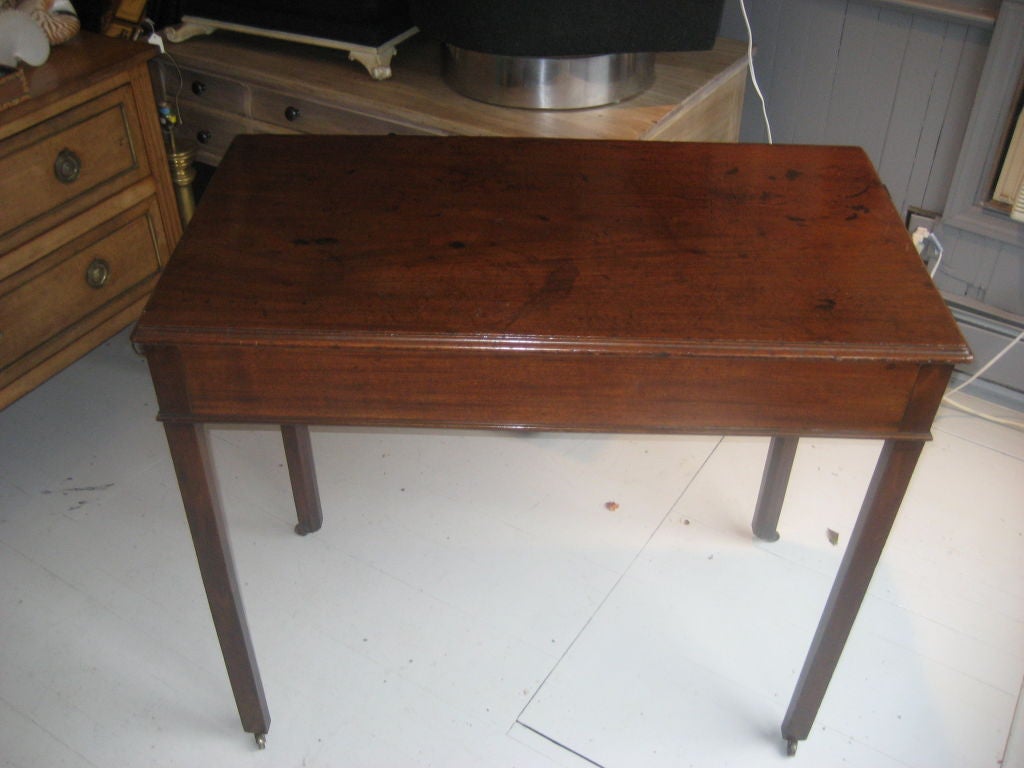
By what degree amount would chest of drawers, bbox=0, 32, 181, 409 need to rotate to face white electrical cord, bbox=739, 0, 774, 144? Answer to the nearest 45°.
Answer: approximately 45° to its left

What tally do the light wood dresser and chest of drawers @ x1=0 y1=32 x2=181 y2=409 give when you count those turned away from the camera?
0

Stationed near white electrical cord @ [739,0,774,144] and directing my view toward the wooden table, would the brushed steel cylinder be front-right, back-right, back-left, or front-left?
front-right

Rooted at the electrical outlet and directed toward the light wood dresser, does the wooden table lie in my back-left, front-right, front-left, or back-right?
front-left

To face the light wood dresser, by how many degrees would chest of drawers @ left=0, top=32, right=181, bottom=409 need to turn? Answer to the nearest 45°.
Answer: approximately 45° to its left

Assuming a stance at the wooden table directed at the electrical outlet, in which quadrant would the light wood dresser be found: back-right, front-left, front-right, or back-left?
front-left

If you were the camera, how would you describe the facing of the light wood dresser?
facing the viewer and to the left of the viewer

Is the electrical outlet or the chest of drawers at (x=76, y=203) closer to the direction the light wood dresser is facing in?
the chest of drawers

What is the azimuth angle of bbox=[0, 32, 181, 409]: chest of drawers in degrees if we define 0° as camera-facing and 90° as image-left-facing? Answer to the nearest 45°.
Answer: approximately 315°

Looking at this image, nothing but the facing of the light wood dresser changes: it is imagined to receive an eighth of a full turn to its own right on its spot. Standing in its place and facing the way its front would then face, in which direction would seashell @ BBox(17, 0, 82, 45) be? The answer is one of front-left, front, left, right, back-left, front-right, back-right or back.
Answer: front

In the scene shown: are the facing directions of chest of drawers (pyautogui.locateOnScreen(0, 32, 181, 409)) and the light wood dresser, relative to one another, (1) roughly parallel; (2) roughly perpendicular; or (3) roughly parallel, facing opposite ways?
roughly perpendicular

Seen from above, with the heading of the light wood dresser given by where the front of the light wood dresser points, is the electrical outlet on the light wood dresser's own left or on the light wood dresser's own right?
on the light wood dresser's own left

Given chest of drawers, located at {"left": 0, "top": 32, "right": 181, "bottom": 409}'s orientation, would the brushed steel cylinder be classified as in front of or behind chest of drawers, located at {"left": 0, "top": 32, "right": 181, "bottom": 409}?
in front

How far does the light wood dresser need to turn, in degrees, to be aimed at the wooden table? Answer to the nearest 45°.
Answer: approximately 45° to its left
